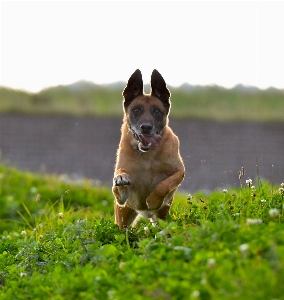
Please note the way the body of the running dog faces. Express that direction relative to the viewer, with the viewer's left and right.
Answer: facing the viewer
